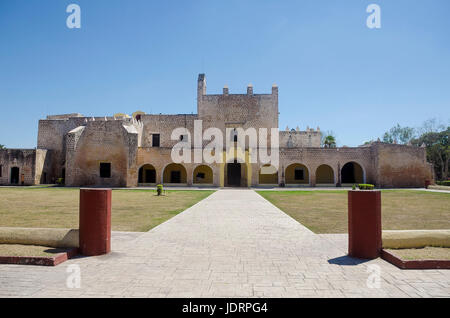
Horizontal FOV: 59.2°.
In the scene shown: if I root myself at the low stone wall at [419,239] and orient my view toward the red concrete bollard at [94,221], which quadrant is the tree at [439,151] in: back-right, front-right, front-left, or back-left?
back-right

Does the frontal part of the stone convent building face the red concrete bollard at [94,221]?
yes

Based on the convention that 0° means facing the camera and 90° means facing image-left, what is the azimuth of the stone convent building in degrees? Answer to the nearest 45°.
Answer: approximately 0°

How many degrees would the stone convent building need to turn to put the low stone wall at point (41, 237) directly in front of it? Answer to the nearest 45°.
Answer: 0° — it already faces it

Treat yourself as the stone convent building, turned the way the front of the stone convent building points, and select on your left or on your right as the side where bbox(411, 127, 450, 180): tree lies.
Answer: on your left

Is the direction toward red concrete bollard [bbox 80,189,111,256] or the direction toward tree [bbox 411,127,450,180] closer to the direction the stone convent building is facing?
the red concrete bollard

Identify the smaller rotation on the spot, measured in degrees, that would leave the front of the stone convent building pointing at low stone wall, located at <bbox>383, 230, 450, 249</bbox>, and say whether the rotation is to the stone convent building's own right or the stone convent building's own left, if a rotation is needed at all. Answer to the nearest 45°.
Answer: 0° — it already faces it

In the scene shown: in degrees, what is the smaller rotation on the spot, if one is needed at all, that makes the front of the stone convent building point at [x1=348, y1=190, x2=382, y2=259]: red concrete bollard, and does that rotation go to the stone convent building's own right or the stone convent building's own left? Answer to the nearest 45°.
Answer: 0° — it already faces it

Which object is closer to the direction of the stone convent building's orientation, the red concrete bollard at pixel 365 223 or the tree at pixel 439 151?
the red concrete bollard
